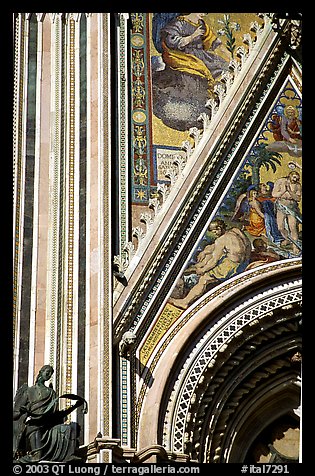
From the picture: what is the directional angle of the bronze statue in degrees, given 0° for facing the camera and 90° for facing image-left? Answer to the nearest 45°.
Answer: approximately 315°
